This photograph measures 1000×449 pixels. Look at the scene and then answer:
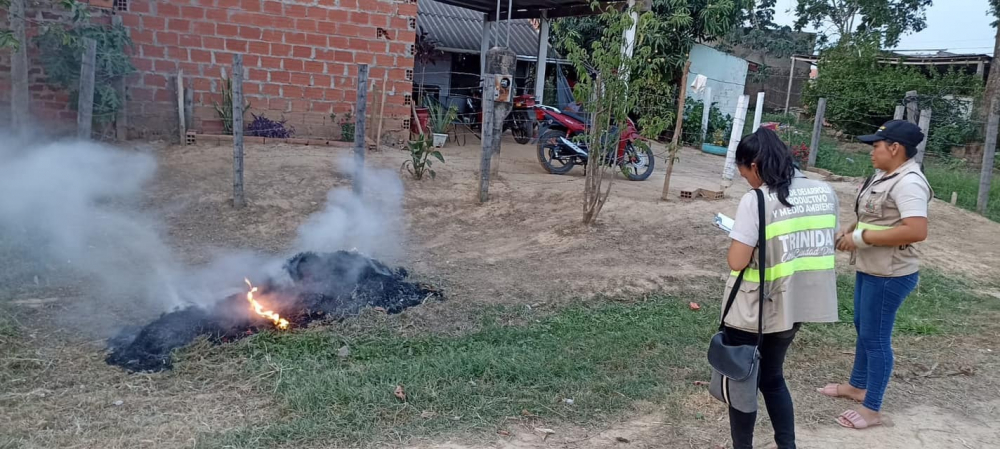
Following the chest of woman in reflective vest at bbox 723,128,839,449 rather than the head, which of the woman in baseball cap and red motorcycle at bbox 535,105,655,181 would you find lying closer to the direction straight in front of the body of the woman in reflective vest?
the red motorcycle

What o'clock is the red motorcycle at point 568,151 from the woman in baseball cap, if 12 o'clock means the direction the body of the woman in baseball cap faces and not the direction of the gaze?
The red motorcycle is roughly at 2 o'clock from the woman in baseball cap.

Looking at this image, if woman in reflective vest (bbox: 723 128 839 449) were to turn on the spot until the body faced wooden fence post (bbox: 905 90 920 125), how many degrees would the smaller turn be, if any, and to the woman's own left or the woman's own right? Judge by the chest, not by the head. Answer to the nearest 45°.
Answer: approximately 45° to the woman's own right

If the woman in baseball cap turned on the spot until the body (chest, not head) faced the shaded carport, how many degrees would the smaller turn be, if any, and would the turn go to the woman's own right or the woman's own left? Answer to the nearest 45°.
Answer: approximately 45° to the woman's own right

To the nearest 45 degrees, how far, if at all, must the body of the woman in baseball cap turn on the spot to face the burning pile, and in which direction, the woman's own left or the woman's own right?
0° — they already face it

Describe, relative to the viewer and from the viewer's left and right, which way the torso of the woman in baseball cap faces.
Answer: facing to the left of the viewer

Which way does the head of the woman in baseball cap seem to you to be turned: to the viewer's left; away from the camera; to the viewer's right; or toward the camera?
to the viewer's left

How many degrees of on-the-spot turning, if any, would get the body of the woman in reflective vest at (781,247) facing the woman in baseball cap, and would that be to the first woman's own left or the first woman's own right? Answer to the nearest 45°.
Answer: approximately 90° to the first woman's own right

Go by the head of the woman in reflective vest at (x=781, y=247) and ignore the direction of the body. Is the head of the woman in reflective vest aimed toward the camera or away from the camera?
away from the camera

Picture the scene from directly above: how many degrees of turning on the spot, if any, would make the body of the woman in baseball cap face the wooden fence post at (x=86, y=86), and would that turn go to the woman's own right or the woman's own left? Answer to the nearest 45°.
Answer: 0° — they already face it
